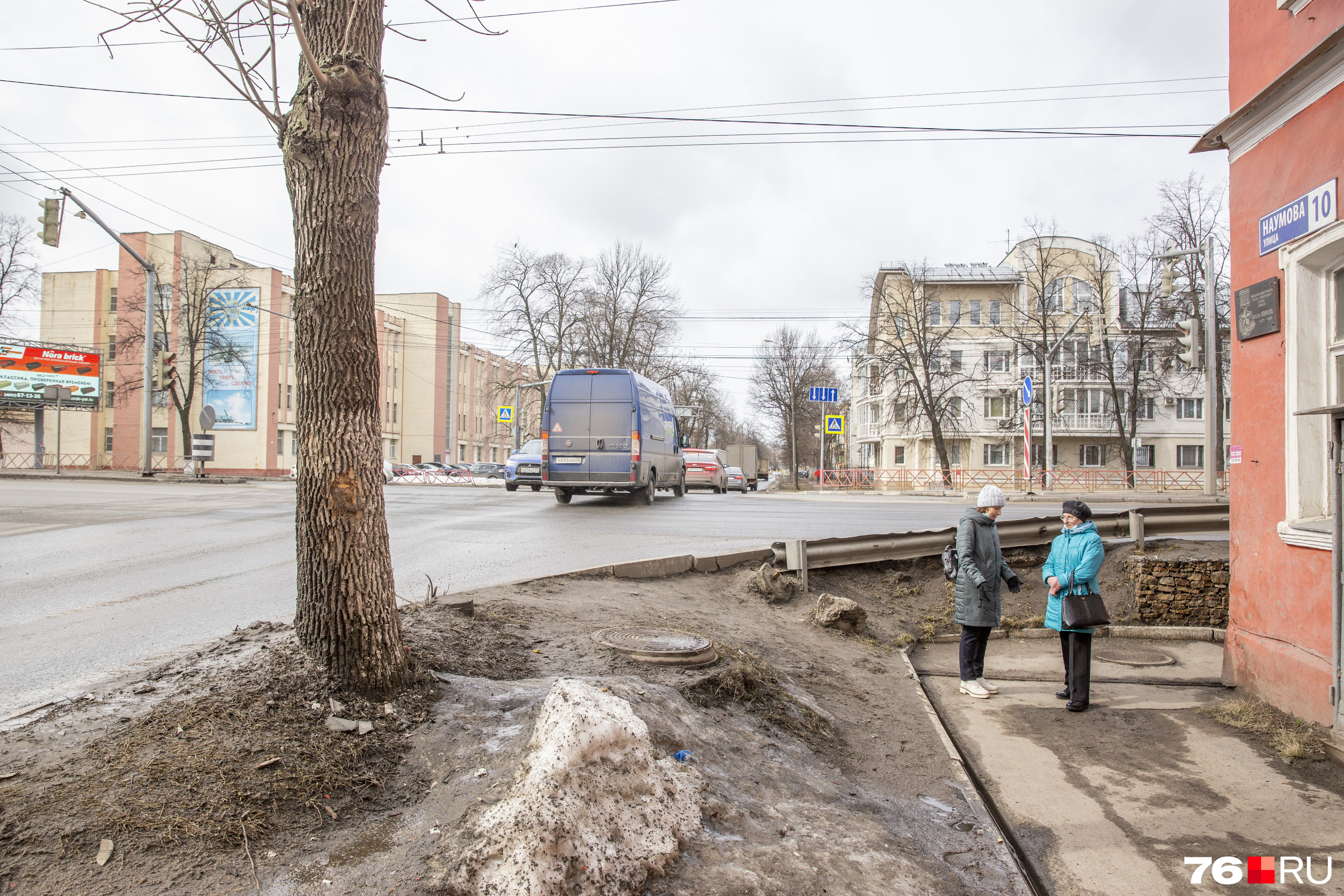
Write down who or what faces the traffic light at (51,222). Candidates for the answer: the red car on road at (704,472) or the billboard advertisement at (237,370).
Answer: the billboard advertisement

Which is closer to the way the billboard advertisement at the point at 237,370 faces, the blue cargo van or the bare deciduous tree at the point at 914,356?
the blue cargo van

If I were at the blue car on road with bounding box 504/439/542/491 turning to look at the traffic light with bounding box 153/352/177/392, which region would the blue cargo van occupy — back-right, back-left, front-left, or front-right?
back-left

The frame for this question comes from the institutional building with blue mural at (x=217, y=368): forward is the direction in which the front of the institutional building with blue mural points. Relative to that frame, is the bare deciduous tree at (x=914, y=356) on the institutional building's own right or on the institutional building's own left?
on the institutional building's own left

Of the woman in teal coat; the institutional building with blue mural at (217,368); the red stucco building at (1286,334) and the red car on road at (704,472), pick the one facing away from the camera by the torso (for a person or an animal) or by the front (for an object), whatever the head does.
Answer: the red car on road

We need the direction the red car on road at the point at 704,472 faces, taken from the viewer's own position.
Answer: facing away from the viewer

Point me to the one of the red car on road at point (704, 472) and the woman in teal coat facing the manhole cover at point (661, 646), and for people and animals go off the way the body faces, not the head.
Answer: the woman in teal coat

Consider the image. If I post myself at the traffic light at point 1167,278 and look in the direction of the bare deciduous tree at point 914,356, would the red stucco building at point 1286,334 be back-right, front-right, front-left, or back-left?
back-left

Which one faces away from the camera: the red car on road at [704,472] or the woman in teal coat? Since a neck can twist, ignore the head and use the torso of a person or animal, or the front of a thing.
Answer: the red car on road

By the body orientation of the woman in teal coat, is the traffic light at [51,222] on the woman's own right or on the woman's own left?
on the woman's own right

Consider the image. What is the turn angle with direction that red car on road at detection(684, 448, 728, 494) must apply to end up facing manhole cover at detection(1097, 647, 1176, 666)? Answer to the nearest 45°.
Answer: approximately 180°

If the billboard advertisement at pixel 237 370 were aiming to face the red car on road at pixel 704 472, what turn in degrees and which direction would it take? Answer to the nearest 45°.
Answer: approximately 45° to its left
